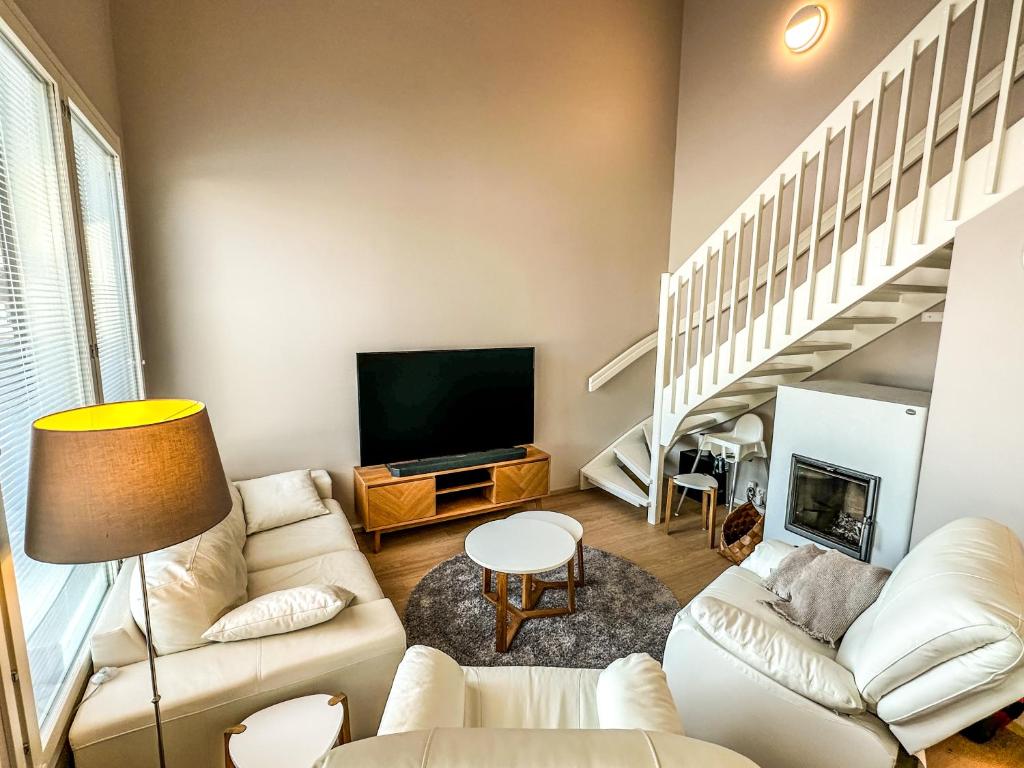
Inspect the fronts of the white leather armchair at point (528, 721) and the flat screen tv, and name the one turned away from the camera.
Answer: the white leather armchair

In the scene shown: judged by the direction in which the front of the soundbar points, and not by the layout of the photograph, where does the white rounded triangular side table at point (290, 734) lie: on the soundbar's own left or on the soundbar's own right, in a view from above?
on the soundbar's own right

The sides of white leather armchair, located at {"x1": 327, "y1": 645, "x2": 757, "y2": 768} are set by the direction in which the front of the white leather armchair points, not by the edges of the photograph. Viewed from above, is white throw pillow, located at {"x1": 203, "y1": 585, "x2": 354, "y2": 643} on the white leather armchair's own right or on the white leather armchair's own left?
on the white leather armchair's own left

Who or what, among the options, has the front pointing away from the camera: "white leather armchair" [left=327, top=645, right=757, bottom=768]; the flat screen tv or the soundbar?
the white leather armchair

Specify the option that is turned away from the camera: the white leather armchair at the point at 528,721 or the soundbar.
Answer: the white leather armchair

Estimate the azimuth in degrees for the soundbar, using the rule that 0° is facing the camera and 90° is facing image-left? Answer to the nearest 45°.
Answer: approximately 315°

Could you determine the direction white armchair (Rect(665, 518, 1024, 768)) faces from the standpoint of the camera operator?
facing away from the viewer and to the left of the viewer

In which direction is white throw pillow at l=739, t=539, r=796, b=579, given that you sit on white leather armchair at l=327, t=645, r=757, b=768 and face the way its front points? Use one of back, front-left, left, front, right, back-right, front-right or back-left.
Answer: front-right

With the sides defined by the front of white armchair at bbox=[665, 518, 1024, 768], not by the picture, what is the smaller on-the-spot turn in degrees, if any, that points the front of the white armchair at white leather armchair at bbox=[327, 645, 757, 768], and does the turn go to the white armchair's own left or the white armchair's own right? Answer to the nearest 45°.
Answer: approximately 90° to the white armchair's own left

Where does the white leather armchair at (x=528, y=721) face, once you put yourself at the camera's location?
facing away from the viewer

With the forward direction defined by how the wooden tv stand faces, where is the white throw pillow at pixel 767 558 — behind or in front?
in front

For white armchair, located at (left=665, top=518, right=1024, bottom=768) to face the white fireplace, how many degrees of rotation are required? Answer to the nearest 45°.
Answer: approximately 45° to its right

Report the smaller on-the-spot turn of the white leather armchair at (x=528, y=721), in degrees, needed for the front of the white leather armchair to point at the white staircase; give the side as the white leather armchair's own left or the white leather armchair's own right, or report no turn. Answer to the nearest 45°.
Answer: approximately 45° to the white leather armchair's own right
